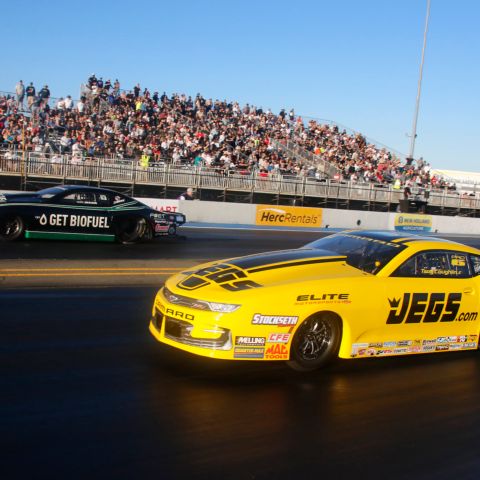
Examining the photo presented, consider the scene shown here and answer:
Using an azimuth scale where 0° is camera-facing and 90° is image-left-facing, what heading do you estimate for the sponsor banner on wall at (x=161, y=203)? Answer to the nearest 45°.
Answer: approximately 0°

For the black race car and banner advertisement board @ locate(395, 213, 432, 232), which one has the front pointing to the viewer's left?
the black race car

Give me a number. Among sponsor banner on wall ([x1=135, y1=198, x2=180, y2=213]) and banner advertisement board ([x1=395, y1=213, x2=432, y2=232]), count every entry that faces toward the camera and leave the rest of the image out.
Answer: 2

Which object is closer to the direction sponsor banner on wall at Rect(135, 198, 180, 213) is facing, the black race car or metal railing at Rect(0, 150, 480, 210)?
the black race car

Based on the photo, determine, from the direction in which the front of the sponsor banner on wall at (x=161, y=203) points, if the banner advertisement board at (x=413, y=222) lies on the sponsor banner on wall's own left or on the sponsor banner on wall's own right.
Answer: on the sponsor banner on wall's own left

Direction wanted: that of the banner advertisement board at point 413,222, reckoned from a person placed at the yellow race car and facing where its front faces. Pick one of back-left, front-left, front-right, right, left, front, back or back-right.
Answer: back-right

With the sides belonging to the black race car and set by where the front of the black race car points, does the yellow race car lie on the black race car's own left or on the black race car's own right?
on the black race car's own left

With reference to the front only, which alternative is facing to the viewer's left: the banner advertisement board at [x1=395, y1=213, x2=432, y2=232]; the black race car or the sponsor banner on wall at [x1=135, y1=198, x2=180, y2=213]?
the black race car

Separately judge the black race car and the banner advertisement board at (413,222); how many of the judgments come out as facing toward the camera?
1
